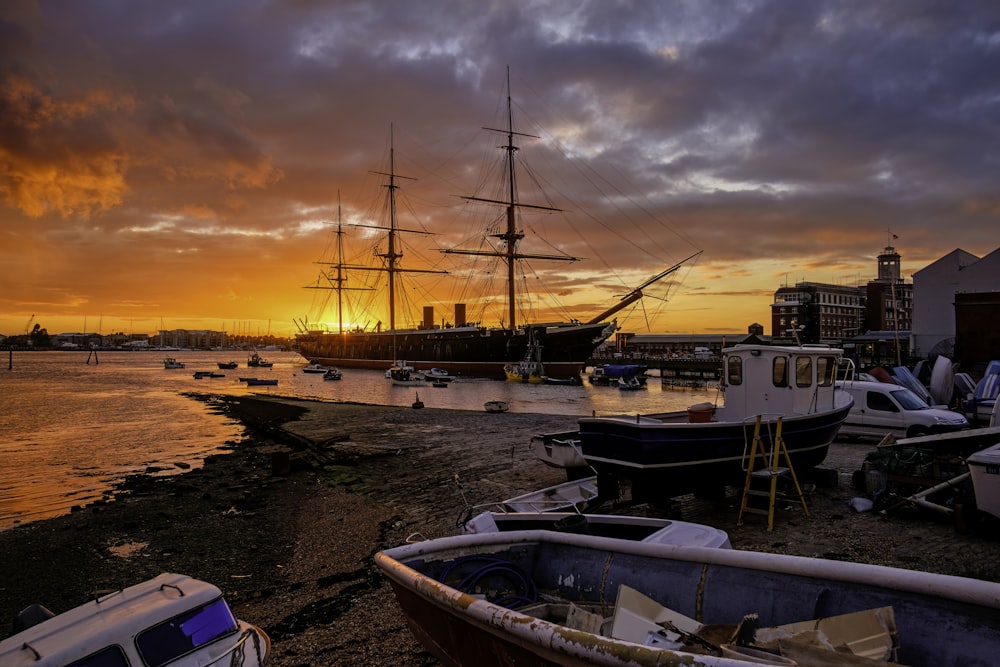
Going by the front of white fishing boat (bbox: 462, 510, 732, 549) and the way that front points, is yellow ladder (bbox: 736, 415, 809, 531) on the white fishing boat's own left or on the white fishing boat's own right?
on the white fishing boat's own left

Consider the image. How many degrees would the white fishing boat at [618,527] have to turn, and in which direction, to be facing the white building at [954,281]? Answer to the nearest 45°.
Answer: approximately 45° to its left

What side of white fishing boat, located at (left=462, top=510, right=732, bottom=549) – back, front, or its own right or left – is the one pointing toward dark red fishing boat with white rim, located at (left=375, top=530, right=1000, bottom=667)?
right

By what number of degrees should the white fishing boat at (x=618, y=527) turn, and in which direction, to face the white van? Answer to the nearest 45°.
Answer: approximately 45° to its left

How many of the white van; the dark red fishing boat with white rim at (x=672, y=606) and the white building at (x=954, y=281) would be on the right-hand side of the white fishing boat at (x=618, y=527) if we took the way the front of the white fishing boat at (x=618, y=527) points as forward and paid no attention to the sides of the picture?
1

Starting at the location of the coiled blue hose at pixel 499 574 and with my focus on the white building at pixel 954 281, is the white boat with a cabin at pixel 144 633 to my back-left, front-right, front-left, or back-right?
back-left

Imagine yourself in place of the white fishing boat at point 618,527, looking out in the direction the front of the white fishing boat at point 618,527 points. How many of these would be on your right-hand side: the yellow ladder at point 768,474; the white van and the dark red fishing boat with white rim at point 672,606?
1

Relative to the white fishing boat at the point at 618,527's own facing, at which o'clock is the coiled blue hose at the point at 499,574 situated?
The coiled blue hose is roughly at 4 o'clock from the white fishing boat.

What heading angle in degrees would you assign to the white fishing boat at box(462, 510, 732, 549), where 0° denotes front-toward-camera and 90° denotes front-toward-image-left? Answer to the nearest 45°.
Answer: approximately 270°

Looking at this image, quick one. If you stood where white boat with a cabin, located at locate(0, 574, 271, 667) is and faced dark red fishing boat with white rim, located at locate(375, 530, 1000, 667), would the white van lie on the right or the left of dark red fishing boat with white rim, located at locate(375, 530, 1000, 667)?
left
